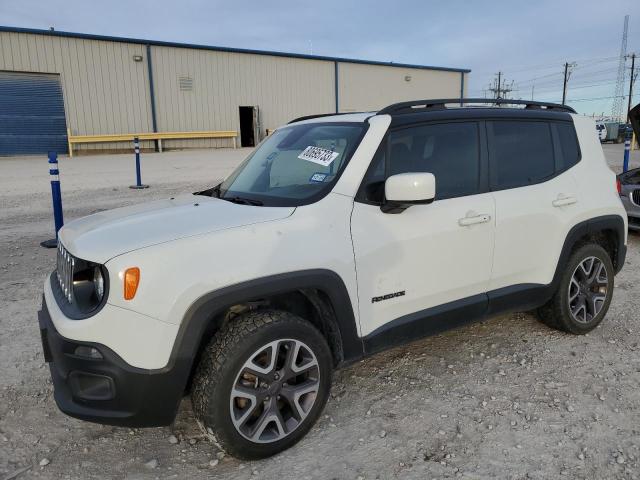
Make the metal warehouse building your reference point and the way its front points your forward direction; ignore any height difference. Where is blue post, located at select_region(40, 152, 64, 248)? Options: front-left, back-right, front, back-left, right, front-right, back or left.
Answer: front-right

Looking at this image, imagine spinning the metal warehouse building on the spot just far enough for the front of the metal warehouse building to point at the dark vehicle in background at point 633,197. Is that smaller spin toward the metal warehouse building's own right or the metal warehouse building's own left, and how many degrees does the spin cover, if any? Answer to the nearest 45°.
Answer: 0° — it already faces it

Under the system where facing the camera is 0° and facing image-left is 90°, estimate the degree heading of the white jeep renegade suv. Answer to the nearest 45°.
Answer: approximately 45°

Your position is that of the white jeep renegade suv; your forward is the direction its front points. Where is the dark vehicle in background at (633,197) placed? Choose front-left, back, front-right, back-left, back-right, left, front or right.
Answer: back

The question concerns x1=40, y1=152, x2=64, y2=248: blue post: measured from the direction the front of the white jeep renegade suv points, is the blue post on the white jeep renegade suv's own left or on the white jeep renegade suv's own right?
on the white jeep renegade suv's own right

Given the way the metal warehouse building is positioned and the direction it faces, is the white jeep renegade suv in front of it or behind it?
in front

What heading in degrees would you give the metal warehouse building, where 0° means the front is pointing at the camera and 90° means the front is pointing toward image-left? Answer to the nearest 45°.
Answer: approximately 315°

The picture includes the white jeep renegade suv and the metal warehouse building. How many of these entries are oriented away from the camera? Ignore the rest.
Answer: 0

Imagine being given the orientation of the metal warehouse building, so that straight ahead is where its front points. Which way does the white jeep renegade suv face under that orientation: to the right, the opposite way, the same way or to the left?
to the right

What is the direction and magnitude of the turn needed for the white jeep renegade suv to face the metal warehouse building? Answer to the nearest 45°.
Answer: approximately 135° to its right
